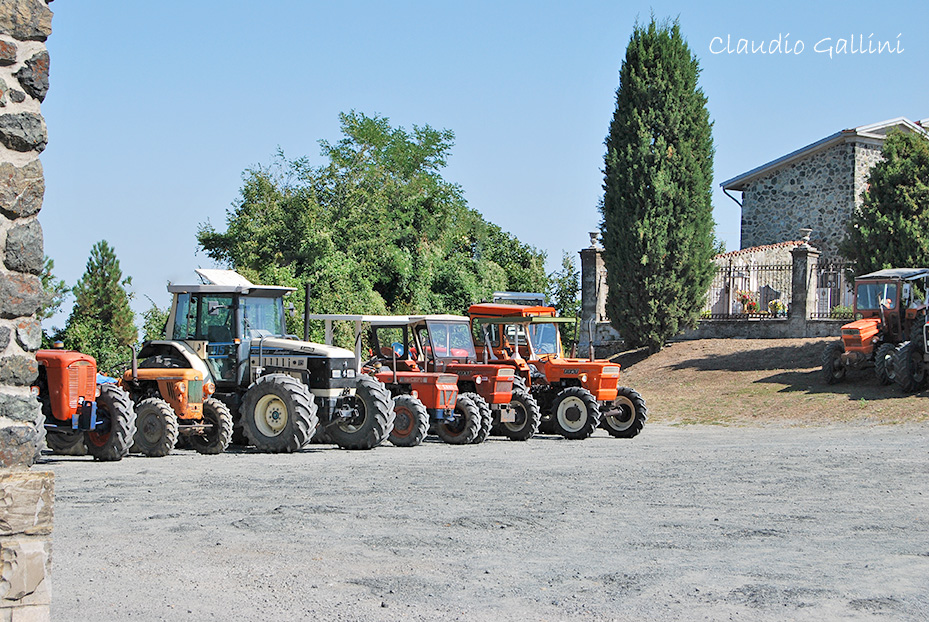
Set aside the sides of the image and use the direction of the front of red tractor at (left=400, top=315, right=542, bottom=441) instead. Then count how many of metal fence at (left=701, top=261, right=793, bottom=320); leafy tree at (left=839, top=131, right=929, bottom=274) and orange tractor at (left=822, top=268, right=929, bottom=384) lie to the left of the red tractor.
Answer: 3

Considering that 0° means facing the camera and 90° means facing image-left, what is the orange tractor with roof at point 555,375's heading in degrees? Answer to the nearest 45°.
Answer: approximately 315°

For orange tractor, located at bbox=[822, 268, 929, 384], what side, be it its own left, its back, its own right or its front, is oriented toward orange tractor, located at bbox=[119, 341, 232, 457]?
front

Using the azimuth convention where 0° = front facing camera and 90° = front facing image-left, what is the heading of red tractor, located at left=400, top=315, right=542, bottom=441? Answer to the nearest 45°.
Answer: approximately 315°

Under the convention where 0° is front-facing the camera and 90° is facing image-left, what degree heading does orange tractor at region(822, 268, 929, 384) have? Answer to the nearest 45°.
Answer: approximately 45°

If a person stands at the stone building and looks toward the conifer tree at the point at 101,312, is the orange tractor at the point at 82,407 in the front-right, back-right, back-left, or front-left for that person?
front-left

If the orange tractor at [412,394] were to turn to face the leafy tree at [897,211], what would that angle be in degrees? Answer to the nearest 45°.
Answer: approximately 90° to its left

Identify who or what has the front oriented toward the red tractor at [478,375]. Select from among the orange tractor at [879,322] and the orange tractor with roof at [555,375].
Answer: the orange tractor

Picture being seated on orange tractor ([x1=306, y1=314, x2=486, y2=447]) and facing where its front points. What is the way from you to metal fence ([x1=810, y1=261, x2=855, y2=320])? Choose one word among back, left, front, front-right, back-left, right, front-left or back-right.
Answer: left

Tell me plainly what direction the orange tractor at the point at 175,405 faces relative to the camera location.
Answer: facing the viewer and to the right of the viewer

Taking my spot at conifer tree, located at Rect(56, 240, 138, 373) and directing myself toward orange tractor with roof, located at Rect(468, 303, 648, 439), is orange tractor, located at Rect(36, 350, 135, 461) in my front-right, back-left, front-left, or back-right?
front-right

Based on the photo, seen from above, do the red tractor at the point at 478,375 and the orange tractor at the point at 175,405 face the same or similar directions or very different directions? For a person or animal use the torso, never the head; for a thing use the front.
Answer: same or similar directions

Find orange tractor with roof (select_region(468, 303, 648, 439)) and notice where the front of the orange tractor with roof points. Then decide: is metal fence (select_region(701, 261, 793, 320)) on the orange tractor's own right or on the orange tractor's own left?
on the orange tractor's own left

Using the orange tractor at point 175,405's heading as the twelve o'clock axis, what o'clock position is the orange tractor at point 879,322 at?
the orange tractor at point 879,322 is roughly at 10 o'clock from the orange tractor at point 175,405.

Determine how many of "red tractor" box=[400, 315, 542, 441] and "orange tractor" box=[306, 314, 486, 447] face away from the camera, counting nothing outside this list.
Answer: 0

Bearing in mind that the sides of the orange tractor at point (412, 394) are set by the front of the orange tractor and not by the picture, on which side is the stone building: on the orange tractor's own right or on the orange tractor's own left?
on the orange tractor's own left
